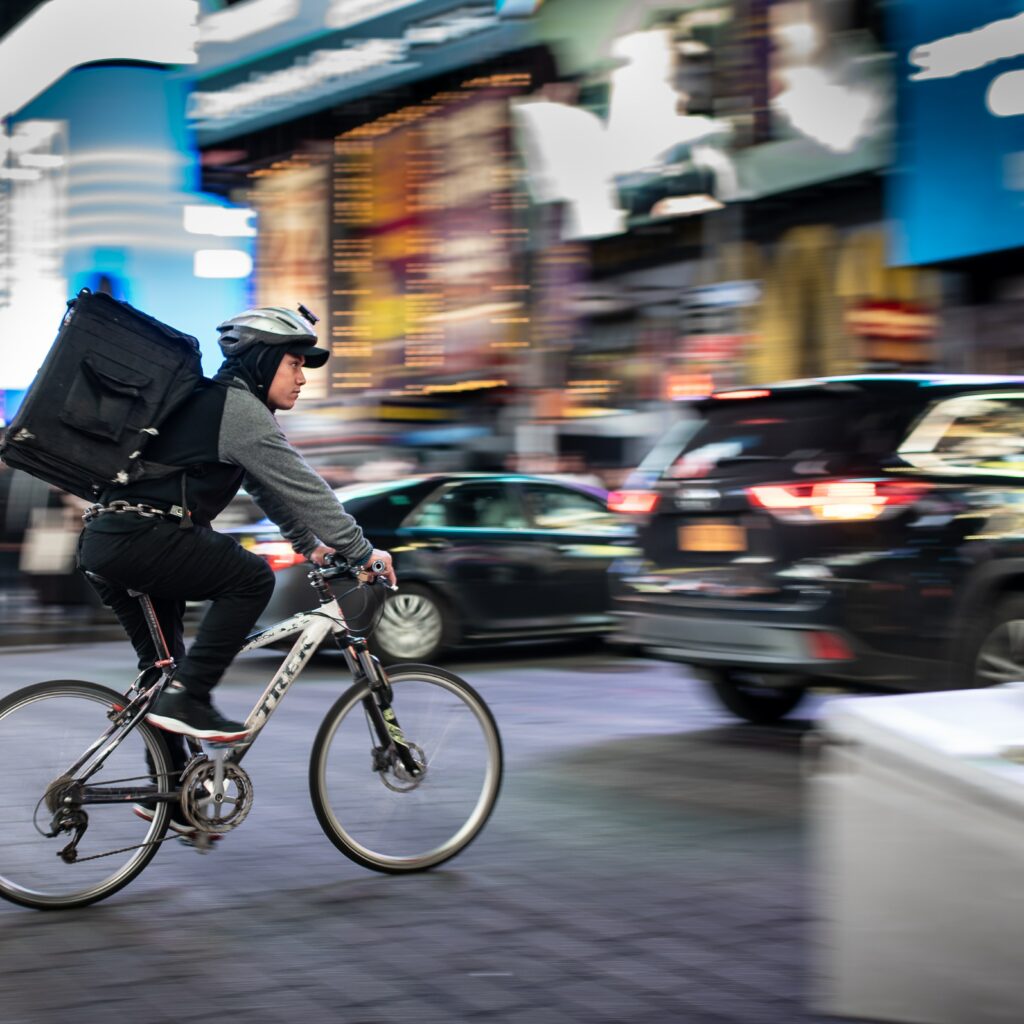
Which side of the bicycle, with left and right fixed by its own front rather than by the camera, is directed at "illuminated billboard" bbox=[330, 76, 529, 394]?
left

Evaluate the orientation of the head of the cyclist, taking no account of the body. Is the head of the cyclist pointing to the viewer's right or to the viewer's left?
to the viewer's right

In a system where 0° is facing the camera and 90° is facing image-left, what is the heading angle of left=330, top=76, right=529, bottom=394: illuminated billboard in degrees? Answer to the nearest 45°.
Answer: approximately 45°

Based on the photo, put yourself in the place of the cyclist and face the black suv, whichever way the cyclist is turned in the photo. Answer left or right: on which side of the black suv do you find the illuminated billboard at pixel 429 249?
left

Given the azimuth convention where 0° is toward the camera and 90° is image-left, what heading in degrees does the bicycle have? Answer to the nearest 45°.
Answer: approximately 270°

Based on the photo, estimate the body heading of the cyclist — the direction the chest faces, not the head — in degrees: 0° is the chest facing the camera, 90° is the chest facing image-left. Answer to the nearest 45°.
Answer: approximately 270°

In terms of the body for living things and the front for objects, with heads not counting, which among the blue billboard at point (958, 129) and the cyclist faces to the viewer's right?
the cyclist

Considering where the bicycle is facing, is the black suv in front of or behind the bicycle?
in front

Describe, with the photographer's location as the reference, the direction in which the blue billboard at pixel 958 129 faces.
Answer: facing the viewer and to the left of the viewer

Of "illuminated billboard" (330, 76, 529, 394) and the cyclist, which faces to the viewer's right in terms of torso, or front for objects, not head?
the cyclist
